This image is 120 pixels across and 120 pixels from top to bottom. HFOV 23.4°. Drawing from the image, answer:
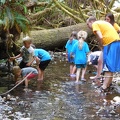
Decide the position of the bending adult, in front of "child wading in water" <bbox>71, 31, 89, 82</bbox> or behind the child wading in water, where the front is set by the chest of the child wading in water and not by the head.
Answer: behind

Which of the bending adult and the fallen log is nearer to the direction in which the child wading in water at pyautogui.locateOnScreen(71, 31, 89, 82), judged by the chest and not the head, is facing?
the fallen log

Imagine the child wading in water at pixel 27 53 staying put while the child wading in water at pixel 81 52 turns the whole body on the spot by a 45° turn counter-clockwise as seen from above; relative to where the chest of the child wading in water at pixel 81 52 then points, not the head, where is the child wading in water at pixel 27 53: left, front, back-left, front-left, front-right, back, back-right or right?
left

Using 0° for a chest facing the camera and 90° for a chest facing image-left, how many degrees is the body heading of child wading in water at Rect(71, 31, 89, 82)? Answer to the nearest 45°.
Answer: approximately 180°

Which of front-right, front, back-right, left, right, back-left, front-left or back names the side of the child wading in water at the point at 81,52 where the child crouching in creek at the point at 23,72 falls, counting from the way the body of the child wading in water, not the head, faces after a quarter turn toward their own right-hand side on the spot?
back-right
